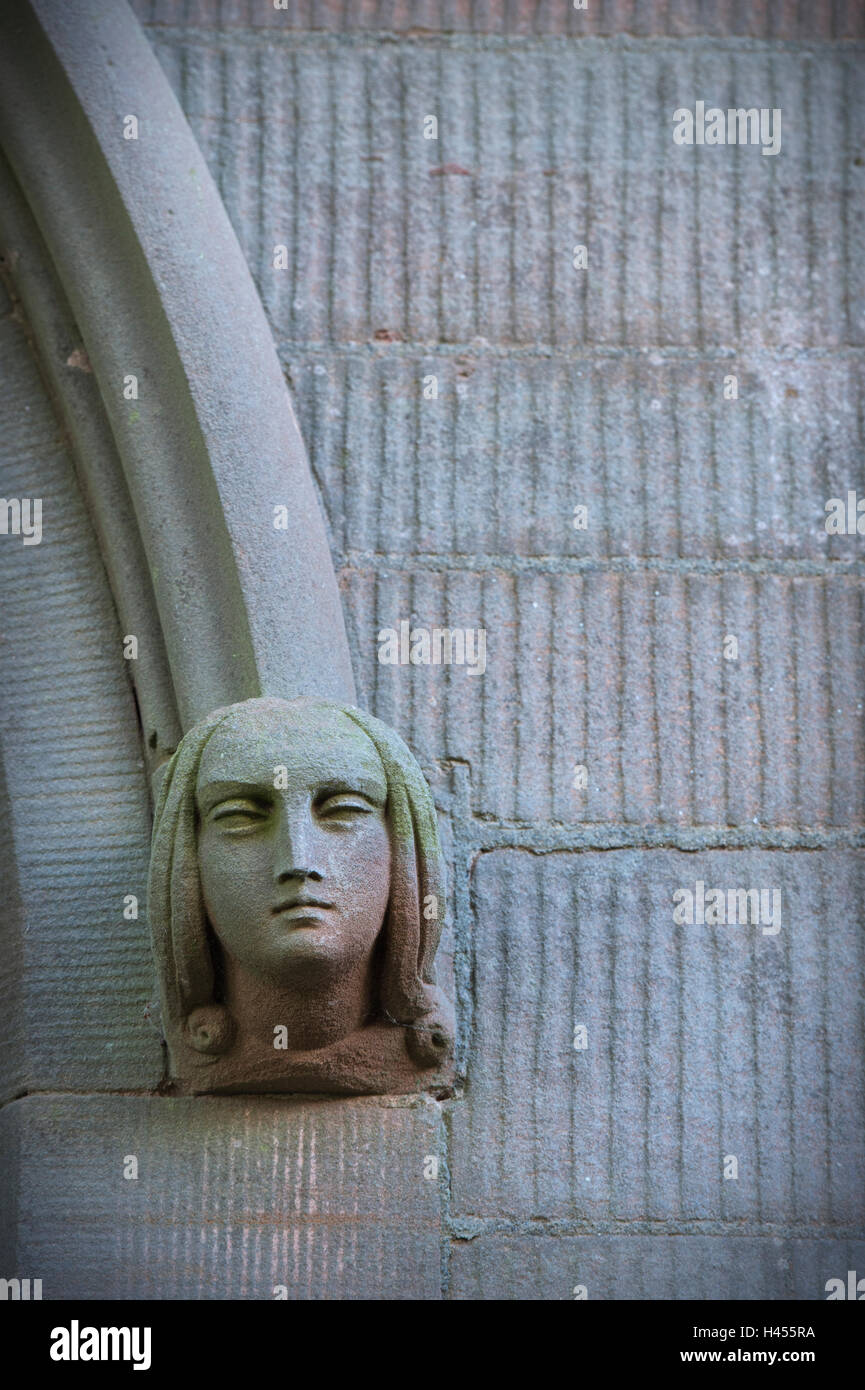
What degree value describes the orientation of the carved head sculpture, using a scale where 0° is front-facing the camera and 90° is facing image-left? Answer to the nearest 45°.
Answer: approximately 0°
